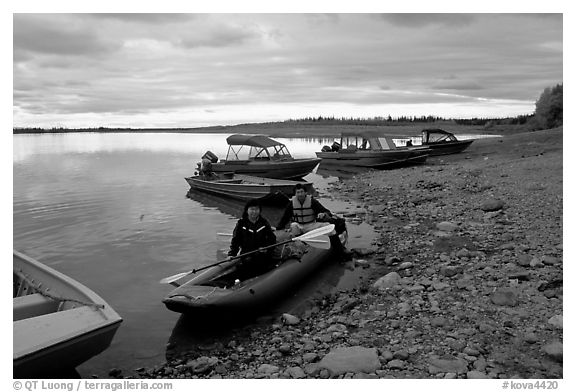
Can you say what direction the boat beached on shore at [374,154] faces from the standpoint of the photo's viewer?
facing to the right of the viewer

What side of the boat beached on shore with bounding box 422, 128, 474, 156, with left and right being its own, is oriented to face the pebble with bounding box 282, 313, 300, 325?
right

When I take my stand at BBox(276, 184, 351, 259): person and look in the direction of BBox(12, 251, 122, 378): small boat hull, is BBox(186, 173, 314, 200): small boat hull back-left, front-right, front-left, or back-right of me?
back-right

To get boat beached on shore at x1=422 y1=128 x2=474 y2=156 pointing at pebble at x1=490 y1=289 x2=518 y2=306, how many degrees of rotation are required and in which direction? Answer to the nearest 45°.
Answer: approximately 90° to its right

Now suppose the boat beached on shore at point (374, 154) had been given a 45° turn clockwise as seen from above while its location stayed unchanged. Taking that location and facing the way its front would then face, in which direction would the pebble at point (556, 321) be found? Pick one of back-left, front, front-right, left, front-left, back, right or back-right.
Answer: front-right

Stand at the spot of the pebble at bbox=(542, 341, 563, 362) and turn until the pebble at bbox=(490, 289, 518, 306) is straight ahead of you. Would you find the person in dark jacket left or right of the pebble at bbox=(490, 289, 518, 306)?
left

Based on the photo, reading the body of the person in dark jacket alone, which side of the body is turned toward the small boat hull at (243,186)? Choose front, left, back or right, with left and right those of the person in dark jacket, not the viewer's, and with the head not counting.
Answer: back

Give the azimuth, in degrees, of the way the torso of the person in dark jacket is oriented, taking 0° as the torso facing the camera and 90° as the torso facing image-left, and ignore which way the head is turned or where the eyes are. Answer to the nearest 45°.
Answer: approximately 0°

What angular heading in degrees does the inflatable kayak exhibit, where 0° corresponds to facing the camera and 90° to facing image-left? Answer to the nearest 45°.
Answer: approximately 45°

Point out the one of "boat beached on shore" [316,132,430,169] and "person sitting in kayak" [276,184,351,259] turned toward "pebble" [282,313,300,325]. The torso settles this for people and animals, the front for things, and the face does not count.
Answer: the person sitting in kayak

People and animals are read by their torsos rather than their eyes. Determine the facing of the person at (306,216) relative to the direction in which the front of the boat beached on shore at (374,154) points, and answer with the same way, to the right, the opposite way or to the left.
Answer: to the right

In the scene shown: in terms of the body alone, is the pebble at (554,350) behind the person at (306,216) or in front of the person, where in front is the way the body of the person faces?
in front

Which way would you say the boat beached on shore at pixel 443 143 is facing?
to the viewer's right
